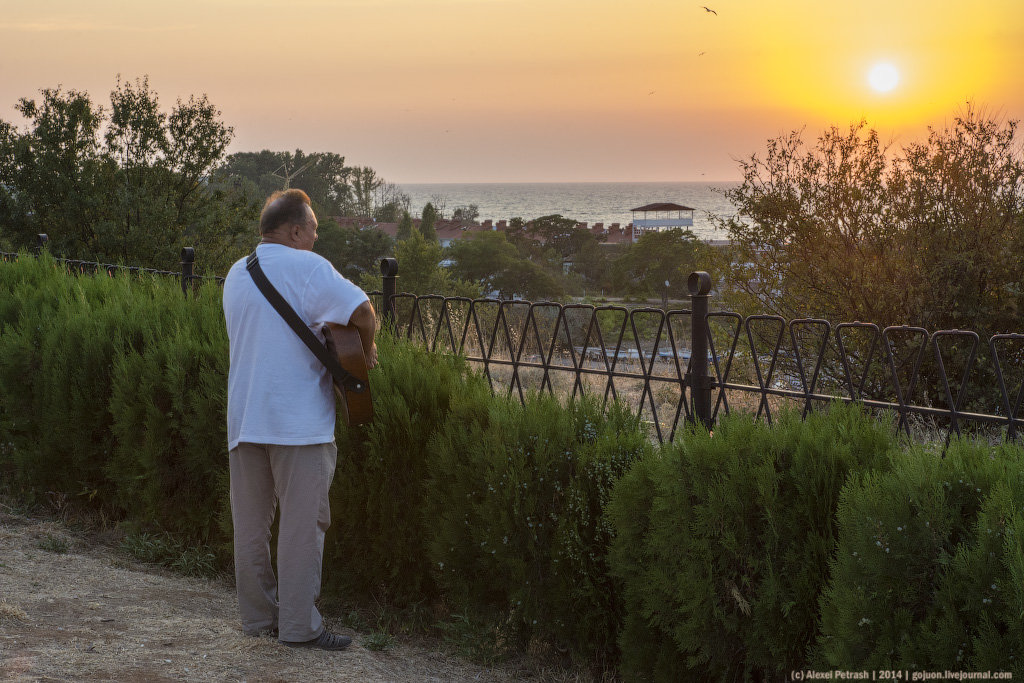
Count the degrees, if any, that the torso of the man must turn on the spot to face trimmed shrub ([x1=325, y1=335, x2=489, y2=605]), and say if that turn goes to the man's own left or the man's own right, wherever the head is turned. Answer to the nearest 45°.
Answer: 0° — they already face it

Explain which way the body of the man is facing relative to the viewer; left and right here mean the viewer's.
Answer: facing away from the viewer and to the right of the viewer

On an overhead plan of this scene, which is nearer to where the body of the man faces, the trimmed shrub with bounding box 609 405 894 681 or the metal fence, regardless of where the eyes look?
the metal fence

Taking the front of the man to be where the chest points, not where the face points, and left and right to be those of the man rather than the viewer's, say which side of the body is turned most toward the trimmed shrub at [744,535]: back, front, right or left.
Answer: right

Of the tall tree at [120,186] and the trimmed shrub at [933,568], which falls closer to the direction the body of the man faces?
the tall tree

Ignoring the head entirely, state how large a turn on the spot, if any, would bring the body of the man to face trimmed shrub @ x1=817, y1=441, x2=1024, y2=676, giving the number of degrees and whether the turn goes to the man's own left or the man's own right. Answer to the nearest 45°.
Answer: approximately 90° to the man's own right

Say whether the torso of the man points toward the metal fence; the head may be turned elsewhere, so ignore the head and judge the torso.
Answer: yes

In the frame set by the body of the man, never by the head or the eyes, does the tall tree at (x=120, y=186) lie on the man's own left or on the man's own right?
on the man's own left

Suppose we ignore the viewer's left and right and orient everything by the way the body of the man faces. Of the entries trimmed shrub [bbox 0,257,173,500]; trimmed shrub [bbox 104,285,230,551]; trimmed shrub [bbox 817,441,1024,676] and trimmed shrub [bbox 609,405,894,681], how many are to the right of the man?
2

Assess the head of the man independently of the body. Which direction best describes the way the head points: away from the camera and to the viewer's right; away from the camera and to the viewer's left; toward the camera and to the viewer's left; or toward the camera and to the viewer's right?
away from the camera and to the viewer's right

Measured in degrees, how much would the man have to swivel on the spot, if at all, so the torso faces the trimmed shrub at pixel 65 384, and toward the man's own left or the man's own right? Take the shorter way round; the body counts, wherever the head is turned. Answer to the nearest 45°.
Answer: approximately 90° to the man's own left

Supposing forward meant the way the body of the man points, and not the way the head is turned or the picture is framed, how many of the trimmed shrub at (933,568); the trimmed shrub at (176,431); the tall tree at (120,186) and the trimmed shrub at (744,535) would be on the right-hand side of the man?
2

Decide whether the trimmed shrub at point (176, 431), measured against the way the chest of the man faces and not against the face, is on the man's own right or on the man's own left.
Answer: on the man's own left

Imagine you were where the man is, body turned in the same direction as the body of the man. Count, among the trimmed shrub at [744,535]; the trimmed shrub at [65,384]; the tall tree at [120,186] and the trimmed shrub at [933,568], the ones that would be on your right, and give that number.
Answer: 2
